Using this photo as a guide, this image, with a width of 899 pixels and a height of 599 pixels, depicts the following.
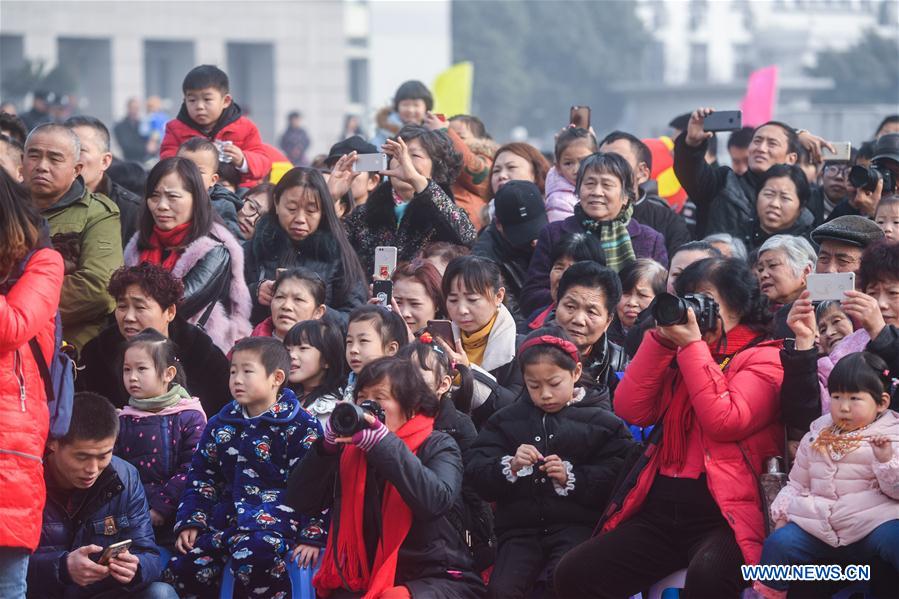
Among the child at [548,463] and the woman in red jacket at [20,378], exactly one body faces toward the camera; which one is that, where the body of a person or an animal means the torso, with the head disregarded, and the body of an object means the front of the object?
the child

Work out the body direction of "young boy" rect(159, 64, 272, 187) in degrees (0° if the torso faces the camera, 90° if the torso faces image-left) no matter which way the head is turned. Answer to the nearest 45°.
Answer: approximately 45°

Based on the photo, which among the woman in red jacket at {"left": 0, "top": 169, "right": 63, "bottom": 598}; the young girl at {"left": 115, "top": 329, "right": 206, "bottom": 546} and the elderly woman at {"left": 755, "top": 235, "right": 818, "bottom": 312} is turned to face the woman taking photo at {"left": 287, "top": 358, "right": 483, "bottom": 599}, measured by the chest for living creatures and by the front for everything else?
the elderly woman

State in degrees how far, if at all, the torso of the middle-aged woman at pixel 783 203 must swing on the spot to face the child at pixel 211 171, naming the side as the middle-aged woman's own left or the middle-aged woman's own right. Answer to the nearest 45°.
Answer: approximately 45° to the middle-aged woman's own right

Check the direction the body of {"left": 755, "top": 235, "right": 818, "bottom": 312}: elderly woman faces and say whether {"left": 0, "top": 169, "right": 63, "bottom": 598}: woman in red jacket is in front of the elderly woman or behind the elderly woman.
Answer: in front

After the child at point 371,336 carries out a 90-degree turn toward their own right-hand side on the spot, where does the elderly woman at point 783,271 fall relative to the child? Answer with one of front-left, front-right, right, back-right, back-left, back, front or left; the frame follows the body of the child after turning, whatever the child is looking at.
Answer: back-right

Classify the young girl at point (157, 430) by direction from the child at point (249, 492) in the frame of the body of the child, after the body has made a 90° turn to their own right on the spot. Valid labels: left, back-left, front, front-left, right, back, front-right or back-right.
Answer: front

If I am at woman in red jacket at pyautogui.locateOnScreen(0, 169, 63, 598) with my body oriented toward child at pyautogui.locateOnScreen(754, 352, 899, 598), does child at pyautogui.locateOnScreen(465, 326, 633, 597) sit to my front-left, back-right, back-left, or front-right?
front-left

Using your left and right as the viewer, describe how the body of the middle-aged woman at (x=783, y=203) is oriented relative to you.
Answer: facing the viewer and to the left of the viewer

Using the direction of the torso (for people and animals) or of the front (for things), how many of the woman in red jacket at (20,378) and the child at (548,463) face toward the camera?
1

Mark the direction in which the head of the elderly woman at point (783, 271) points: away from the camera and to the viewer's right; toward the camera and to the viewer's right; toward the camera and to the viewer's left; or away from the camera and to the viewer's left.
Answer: toward the camera and to the viewer's left

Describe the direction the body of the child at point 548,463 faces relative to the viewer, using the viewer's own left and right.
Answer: facing the viewer

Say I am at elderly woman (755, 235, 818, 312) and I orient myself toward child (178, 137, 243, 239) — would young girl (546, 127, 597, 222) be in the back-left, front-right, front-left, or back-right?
front-right

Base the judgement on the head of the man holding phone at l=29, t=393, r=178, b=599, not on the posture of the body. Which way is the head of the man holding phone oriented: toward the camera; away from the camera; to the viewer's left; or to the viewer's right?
toward the camera

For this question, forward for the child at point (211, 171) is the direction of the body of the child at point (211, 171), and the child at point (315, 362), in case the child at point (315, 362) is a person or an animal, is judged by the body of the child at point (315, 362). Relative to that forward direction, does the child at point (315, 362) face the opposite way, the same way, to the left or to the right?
the same way

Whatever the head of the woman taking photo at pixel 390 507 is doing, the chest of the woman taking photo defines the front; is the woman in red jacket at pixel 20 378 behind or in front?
in front
